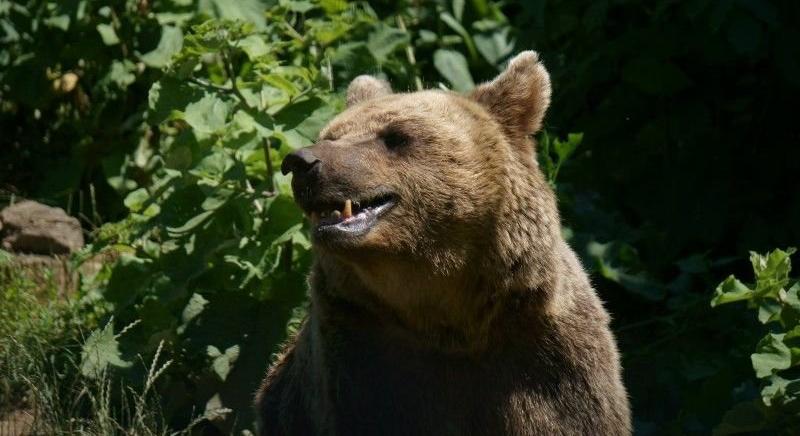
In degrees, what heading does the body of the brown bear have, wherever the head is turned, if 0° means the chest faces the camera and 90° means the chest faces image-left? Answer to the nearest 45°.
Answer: approximately 45°

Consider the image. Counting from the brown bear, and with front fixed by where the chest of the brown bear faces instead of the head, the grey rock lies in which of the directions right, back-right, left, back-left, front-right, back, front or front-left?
right
